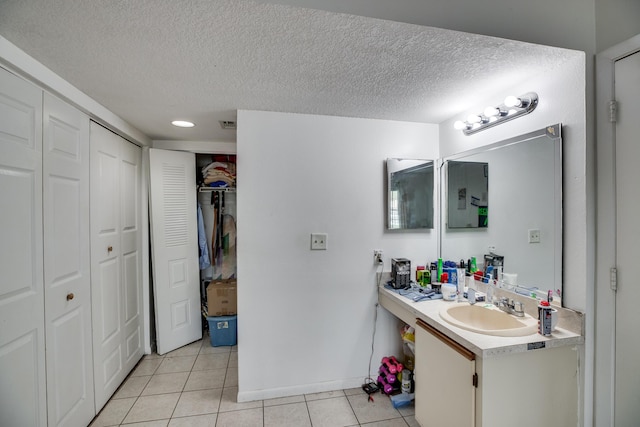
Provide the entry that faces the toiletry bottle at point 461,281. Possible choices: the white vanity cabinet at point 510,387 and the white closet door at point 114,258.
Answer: the white closet door

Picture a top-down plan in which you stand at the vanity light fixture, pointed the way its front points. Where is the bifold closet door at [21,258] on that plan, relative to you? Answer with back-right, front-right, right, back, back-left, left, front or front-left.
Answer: front

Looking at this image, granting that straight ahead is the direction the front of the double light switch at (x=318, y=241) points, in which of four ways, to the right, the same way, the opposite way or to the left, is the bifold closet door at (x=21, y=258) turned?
to the left

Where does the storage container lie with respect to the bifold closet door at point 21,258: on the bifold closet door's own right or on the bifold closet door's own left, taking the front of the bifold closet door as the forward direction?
on the bifold closet door's own left

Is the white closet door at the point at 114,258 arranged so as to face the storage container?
no

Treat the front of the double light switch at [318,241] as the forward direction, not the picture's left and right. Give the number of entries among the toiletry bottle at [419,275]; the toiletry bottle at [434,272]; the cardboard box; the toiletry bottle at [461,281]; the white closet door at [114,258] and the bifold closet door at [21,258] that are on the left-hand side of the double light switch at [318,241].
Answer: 3

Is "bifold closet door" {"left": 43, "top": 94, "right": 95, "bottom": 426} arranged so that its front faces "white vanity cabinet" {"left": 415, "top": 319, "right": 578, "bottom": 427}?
yes

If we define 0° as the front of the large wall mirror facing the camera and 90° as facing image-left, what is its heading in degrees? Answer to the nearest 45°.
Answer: approximately 45°

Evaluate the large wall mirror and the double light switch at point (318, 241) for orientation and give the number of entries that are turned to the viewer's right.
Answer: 0

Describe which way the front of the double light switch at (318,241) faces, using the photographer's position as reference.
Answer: facing the viewer

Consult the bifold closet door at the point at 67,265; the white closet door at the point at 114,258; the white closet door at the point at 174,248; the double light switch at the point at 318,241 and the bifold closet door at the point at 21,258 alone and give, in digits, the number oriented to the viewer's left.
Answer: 0

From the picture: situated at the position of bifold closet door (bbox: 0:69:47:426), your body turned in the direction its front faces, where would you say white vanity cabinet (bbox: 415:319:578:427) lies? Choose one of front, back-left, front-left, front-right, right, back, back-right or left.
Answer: front

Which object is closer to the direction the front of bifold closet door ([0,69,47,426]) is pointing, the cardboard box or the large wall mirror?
the large wall mirror

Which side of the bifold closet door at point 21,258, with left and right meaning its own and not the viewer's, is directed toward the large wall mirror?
front

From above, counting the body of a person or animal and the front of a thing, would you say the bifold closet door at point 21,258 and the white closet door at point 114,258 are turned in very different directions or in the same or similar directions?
same or similar directions

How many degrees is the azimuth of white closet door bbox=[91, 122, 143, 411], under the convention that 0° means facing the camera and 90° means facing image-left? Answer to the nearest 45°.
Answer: approximately 315°

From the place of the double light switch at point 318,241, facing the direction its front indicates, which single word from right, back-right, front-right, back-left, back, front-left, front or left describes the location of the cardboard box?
back-right
